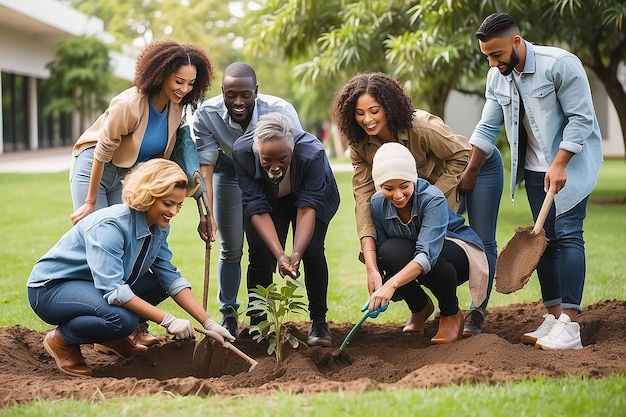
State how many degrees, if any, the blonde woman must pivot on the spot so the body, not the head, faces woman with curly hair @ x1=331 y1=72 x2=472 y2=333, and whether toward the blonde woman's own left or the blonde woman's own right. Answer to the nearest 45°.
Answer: approximately 45° to the blonde woman's own left

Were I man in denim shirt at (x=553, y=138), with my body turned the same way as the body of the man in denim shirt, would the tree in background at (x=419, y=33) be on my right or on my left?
on my right

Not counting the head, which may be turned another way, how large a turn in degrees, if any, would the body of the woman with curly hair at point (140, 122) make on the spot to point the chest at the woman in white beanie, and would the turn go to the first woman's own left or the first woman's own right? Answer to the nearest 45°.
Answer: approximately 45° to the first woman's own left

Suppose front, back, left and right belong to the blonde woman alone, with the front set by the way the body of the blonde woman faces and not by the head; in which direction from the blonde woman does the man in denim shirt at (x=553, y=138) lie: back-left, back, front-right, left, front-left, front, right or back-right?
front-left

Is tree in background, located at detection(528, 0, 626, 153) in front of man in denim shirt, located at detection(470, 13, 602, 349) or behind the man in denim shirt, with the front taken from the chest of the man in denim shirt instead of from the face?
behind

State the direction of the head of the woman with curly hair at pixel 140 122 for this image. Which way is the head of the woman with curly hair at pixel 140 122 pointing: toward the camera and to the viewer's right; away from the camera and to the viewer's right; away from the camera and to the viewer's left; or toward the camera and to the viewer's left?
toward the camera and to the viewer's right

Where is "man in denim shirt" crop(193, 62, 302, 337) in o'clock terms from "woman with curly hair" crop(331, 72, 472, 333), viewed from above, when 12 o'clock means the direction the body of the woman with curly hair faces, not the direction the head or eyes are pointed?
The man in denim shirt is roughly at 2 o'clock from the woman with curly hair.

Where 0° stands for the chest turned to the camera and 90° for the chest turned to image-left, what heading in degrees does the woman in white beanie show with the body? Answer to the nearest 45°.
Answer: approximately 45°

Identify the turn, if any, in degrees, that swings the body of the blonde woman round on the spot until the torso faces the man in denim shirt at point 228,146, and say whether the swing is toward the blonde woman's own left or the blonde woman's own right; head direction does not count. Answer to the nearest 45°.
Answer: approximately 90° to the blonde woman's own left

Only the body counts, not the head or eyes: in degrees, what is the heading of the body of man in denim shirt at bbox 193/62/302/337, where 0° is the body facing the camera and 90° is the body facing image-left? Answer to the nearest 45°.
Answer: approximately 0°
